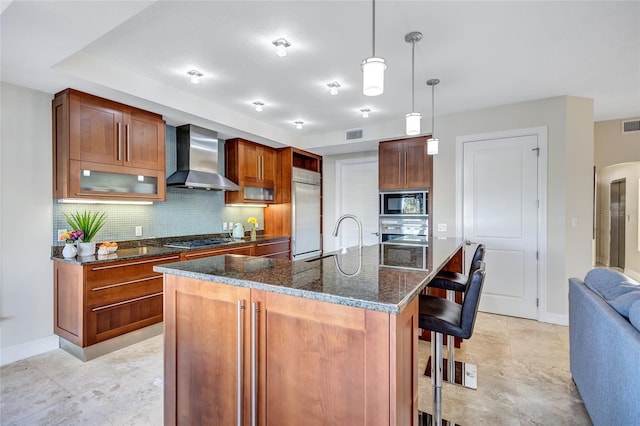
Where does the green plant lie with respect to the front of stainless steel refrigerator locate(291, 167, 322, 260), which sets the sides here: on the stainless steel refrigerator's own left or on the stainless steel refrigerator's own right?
on the stainless steel refrigerator's own right

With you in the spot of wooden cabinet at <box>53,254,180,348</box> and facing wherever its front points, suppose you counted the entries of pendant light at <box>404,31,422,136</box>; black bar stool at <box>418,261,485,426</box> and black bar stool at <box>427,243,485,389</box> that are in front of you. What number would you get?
3

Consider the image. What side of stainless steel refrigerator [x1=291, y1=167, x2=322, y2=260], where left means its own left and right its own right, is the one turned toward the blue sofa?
front

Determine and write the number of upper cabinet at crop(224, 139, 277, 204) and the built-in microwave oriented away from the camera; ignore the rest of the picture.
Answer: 0

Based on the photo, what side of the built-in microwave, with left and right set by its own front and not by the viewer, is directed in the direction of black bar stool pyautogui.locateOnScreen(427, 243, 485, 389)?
front

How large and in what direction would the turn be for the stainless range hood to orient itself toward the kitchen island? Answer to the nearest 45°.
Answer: approximately 45° to its right

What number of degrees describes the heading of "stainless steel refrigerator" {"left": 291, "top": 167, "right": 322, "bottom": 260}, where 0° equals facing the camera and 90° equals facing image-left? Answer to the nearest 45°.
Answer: approximately 315°

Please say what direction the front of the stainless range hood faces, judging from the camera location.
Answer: facing the viewer and to the right of the viewer

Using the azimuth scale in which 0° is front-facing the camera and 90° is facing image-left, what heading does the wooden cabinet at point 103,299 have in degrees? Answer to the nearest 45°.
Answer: approximately 315°

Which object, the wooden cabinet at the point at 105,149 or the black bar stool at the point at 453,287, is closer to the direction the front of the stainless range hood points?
the black bar stool

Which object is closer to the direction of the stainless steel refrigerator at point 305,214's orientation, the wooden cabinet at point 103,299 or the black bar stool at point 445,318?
the black bar stool

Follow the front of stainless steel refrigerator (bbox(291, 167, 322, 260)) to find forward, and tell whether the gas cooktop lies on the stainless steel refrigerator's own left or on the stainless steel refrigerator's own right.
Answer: on the stainless steel refrigerator's own right

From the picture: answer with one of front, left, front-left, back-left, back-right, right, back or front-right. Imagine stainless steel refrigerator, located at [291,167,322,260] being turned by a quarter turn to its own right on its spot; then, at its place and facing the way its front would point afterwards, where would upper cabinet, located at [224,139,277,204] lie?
front

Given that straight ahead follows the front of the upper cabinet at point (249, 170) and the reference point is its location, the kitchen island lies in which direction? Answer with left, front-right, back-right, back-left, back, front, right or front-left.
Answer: front-right
